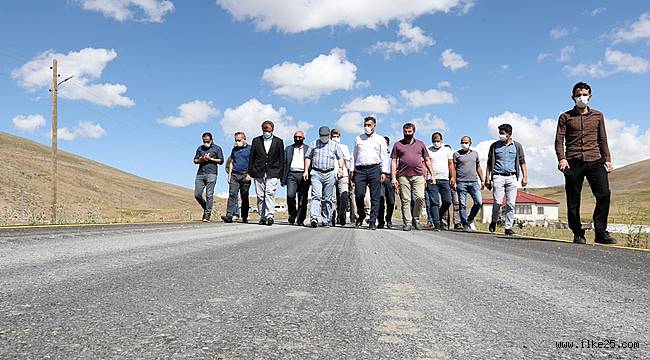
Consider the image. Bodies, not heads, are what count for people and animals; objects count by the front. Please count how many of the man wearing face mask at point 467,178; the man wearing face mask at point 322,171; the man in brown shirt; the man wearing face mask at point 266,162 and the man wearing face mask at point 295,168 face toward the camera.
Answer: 5

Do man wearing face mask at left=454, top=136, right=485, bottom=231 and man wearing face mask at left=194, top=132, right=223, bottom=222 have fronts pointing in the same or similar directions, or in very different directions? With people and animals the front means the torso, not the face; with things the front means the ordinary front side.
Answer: same or similar directions

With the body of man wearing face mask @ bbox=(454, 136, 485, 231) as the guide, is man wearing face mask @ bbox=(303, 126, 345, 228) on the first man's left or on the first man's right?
on the first man's right

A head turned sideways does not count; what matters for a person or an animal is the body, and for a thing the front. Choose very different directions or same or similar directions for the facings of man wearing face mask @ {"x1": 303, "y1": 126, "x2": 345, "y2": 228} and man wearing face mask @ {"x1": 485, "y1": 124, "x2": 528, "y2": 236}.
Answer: same or similar directions

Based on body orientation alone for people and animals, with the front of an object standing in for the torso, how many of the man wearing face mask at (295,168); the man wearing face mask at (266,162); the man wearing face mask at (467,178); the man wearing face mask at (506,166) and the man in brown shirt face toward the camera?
5

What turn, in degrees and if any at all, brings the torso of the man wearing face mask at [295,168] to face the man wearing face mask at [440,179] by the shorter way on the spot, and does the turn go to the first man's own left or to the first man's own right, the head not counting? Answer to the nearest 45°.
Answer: approximately 90° to the first man's own left

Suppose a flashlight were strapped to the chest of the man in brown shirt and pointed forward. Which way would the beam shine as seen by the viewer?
toward the camera

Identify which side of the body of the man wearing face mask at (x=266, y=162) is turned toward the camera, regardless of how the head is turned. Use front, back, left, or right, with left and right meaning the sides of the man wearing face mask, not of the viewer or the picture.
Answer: front

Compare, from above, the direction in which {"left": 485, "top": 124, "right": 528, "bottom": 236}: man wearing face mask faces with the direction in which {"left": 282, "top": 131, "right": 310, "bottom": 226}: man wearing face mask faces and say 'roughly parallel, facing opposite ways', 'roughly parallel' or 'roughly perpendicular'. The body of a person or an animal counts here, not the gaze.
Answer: roughly parallel

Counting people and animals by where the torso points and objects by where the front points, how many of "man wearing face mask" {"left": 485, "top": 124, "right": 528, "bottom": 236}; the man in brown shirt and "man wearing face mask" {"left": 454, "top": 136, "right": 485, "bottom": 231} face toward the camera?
3

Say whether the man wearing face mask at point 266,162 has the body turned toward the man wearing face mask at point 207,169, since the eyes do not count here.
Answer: no

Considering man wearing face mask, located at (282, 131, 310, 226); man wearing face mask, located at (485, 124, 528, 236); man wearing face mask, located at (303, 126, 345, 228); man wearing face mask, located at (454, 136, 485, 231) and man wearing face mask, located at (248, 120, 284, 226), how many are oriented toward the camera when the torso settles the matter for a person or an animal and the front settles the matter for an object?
5

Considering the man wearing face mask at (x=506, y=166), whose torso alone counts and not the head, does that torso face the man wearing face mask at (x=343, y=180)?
no

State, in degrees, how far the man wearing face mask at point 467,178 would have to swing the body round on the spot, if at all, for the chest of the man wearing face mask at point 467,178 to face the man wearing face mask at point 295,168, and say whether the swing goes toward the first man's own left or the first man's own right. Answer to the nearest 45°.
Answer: approximately 90° to the first man's own right

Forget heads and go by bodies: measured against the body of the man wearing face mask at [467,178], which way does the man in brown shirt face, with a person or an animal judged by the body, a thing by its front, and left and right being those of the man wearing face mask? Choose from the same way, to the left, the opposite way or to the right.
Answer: the same way

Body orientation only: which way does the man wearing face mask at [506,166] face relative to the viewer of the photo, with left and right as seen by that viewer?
facing the viewer

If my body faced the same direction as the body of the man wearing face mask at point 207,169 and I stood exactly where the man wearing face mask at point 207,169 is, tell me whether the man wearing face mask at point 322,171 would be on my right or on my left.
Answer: on my left

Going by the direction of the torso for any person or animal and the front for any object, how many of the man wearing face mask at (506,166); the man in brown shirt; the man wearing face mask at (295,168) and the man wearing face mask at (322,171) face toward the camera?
4

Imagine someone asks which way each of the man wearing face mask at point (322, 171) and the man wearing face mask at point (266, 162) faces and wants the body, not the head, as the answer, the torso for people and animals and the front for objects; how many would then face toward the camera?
2

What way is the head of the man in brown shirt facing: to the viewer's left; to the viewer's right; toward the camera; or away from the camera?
toward the camera
